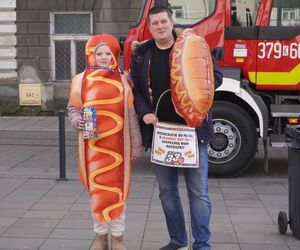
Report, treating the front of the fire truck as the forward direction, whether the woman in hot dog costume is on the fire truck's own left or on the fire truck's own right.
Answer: on the fire truck's own left

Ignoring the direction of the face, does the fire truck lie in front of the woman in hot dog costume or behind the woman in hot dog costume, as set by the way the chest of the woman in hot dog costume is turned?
behind

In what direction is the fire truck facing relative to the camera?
to the viewer's left

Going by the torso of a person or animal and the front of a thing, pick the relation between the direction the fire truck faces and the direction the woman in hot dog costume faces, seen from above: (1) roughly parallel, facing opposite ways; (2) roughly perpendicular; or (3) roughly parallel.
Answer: roughly perpendicular
